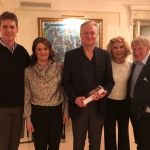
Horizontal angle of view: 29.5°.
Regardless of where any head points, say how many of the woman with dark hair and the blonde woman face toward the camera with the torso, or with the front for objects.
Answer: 2

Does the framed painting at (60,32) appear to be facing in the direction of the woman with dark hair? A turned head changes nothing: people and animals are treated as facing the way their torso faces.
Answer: yes

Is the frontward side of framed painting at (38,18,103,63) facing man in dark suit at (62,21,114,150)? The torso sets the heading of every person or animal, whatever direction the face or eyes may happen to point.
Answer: yes

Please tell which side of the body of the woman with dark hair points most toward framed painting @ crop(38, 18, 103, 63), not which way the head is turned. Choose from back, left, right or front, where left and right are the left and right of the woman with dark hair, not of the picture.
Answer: back

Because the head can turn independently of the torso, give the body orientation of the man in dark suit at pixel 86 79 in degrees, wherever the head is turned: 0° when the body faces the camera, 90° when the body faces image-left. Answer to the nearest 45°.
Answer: approximately 0°

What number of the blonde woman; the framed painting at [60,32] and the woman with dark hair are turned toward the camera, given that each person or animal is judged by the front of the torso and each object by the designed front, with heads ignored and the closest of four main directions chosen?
3
